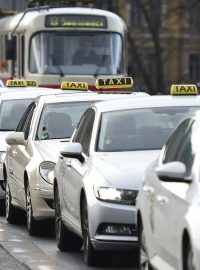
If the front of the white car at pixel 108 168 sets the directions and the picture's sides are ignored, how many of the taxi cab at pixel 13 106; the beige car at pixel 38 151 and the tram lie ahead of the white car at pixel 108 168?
0

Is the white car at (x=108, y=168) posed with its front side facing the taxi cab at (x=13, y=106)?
no

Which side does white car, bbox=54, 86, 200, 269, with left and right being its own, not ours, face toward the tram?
back

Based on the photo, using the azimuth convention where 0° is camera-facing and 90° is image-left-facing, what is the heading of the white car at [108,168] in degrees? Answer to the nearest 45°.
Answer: approximately 0°

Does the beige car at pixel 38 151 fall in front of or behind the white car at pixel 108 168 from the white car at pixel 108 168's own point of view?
behind

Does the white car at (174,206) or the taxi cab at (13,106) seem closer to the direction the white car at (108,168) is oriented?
the white car
